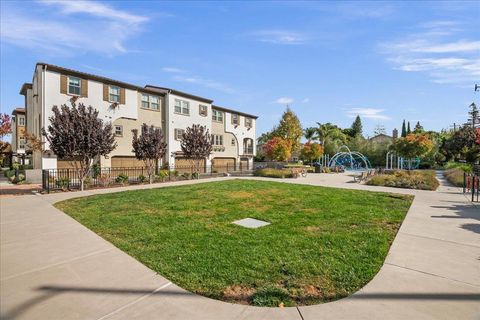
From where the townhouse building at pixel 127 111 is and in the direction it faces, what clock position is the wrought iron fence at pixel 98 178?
The wrought iron fence is roughly at 2 o'clock from the townhouse building.

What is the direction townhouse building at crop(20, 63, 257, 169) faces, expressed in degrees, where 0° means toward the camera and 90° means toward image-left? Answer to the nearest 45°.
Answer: approximately 315°

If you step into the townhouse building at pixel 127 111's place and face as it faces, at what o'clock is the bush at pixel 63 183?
The bush is roughly at 2 o'clock from the townhouse building.

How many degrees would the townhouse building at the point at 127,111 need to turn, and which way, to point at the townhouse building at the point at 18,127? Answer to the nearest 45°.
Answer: approximately 180°

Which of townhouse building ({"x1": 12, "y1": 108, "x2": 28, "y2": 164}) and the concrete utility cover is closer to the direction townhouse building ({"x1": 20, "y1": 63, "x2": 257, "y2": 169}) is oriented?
the concrete utility cover

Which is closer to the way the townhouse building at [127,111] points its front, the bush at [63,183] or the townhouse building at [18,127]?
the bush

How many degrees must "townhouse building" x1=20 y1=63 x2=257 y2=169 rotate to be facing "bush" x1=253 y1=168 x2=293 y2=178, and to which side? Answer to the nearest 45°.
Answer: approximately 45° to its left

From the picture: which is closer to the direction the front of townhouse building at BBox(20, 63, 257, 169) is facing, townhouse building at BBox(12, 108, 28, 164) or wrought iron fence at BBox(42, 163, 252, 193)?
the wrought iron fence

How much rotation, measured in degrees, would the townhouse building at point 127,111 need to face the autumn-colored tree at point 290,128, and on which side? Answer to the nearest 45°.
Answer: approximately 90° to its left
